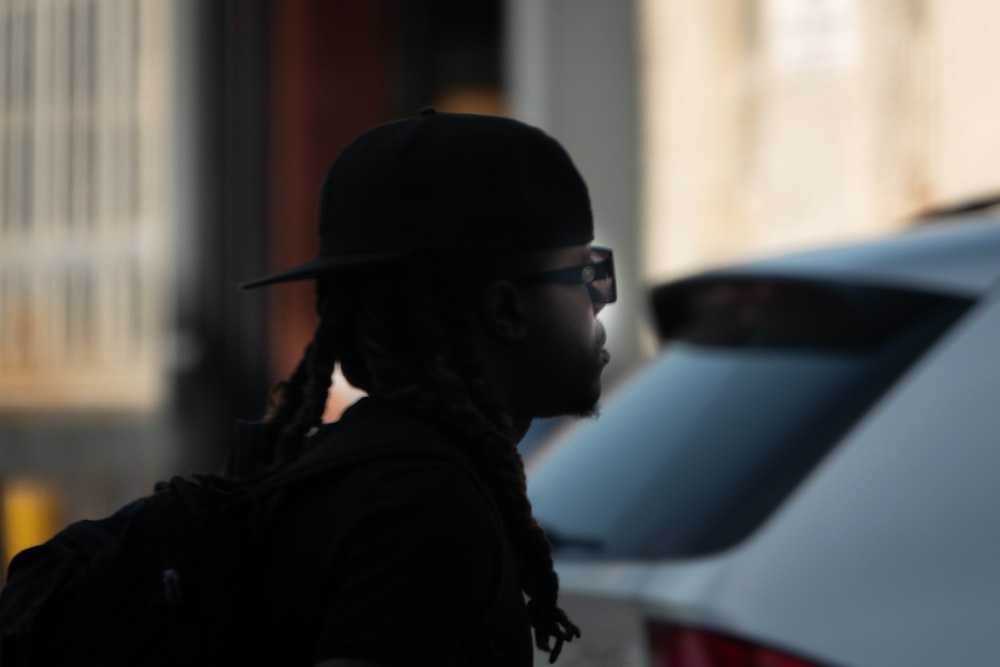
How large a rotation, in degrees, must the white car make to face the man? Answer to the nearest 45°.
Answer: approximately 135° to its right

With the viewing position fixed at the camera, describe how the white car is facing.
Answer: facing away from the viewer and to the right of the viewer

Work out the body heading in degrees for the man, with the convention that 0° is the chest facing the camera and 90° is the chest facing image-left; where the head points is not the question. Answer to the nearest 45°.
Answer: approximately 270°

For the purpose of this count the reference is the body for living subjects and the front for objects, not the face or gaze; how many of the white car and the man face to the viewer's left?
0

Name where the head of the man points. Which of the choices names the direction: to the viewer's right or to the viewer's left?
to the viewer's right
